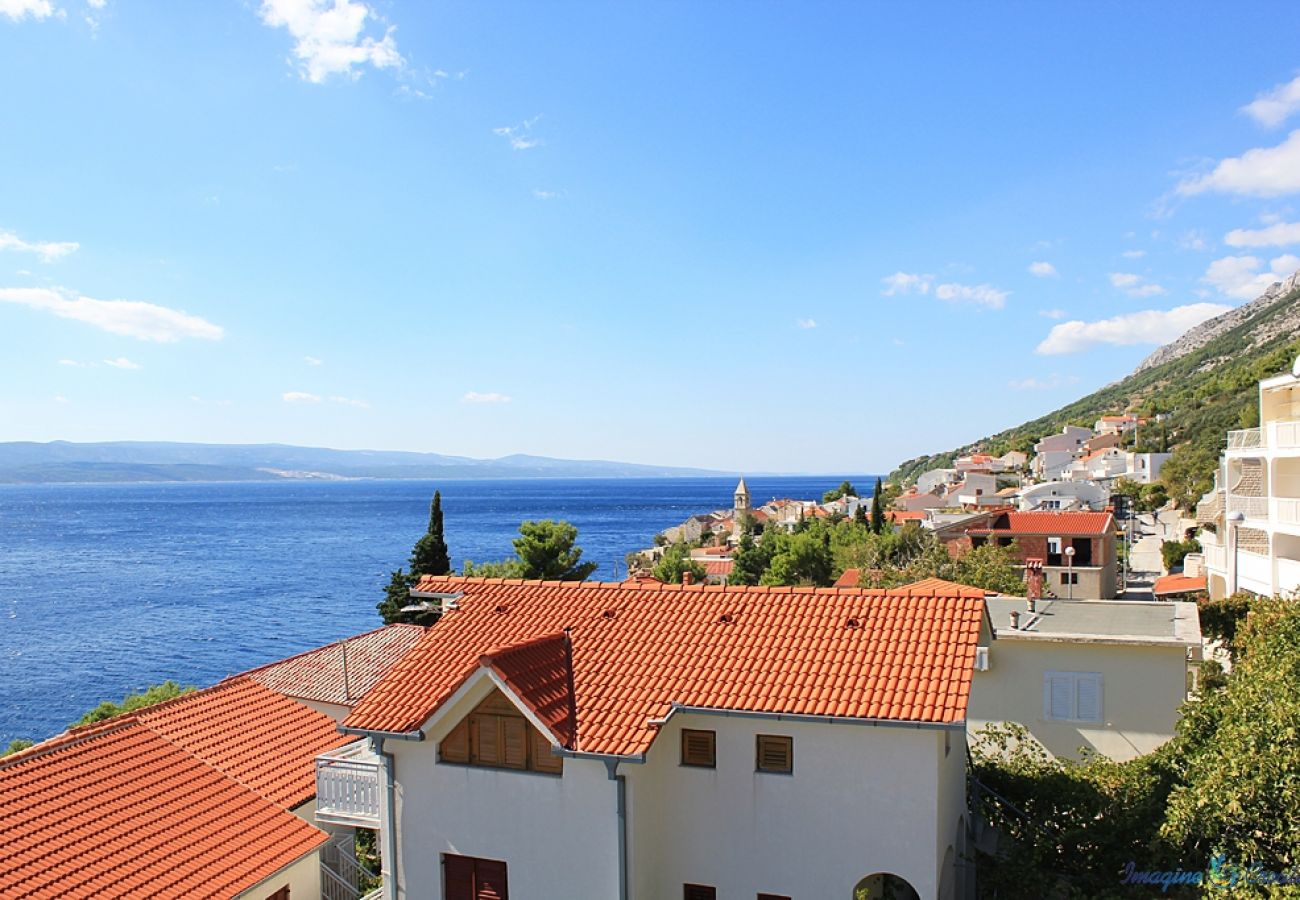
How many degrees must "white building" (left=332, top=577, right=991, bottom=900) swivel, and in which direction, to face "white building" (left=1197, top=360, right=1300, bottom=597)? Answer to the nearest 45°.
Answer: approximately 135° to its left

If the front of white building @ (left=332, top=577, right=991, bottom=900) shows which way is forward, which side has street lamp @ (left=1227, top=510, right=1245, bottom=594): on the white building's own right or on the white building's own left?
on the white building's own left

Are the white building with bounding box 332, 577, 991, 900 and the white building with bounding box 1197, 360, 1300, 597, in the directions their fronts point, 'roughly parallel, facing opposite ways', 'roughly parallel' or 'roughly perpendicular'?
roughly perpendicular

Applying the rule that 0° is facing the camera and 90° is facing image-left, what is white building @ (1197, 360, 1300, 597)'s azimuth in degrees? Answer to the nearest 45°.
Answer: approximately 45°

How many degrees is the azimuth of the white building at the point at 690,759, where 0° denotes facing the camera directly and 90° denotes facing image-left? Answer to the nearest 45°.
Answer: approximately 0°

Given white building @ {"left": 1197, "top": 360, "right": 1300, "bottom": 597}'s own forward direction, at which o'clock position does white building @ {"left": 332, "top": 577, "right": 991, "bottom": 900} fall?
white building @ {"left": 332, "top": 577, "right": 991, "bottom": 900} is roughly at 11 o'clock from white building @ {"left": 1197, "top": 360, "right": 1300, "bottom": 597}.

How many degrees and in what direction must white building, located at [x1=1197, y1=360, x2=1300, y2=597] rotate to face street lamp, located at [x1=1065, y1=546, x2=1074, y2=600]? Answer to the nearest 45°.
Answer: approximately 90° to its right

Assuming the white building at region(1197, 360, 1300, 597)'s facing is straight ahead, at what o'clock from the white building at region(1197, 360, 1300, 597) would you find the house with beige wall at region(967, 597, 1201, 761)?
The house with beige wall is roughly at 11 o'clock from the white building.
